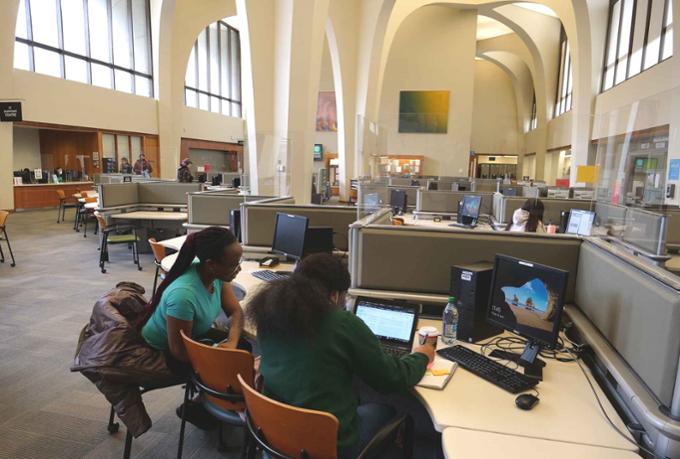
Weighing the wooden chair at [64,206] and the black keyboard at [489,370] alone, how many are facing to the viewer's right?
1

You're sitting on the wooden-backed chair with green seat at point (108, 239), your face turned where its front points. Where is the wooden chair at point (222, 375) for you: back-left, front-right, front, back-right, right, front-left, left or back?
right

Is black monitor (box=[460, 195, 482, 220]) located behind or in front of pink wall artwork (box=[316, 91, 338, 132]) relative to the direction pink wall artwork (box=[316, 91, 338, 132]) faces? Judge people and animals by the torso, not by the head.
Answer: in front

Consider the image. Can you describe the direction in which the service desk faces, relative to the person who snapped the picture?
facing the viewer

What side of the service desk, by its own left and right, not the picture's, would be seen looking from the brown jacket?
front

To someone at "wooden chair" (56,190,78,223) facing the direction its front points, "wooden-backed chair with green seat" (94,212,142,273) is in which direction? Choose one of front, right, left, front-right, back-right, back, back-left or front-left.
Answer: right

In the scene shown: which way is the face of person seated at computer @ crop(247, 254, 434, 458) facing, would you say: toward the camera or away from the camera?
away from the camera

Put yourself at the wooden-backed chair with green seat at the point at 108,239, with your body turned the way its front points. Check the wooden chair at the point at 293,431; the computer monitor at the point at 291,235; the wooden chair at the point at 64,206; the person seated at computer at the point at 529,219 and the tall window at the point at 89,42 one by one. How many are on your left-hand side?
2

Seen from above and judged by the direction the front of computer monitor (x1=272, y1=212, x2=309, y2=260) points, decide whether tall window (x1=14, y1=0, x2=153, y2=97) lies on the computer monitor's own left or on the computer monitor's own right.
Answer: on the computer monitor's own right

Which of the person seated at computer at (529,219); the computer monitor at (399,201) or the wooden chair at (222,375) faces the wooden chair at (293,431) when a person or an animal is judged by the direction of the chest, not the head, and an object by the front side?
the computer monitor

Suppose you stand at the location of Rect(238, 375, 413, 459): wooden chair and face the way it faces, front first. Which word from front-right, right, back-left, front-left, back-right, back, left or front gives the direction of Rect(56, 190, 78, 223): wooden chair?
left

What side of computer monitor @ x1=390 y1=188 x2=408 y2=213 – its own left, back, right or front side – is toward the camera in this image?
front

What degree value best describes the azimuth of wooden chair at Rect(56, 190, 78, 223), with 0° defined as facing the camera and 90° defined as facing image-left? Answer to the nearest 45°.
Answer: approximately 270°

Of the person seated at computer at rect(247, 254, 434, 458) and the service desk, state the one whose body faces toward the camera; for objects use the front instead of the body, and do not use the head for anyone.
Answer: the service desk
